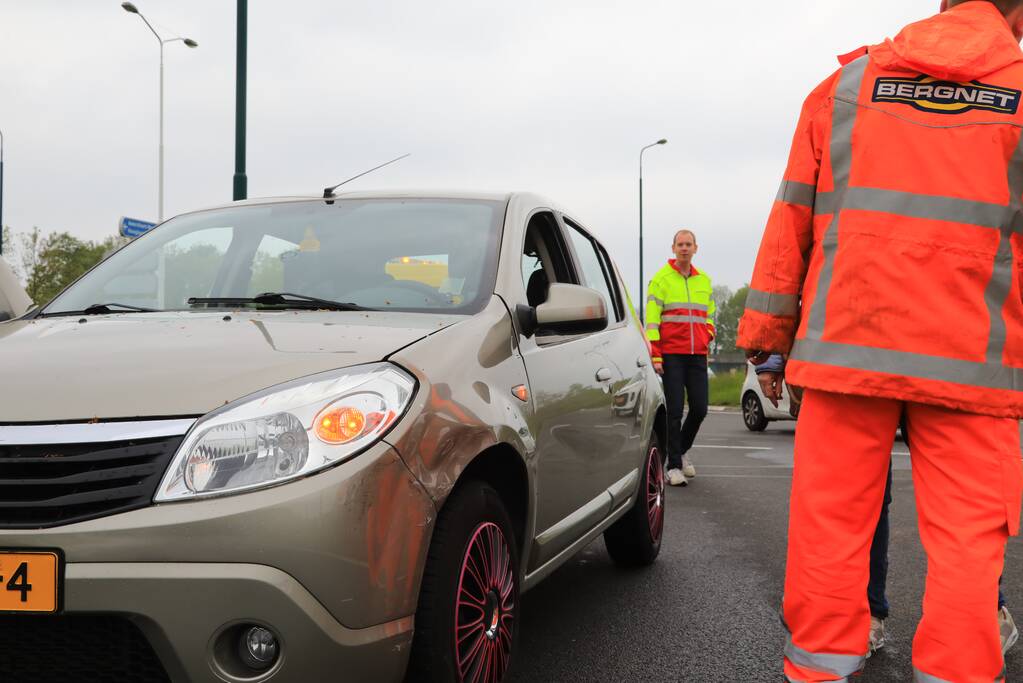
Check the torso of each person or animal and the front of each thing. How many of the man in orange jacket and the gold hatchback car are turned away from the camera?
1

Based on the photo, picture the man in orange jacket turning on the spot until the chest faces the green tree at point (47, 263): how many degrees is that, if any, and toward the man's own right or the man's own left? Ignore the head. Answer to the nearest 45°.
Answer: approximately 45° to the man's own left

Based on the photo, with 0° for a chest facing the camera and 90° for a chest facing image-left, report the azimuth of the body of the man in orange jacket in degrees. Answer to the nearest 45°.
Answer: approximately 180°

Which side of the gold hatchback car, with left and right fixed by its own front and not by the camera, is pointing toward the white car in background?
back

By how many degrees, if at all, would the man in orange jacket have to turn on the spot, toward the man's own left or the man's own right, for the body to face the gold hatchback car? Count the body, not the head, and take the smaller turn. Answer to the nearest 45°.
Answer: approximately 45° to the man's own left

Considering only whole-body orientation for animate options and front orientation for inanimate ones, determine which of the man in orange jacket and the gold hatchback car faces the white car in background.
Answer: the man in orange jacket

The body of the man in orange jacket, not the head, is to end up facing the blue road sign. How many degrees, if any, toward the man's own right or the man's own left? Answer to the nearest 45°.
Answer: approximately 45° to the man's own left

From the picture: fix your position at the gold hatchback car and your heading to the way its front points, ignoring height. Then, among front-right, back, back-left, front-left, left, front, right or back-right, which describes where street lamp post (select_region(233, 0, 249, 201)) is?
back-right

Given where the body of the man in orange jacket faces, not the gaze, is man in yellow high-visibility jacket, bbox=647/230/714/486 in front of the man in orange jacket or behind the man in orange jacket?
in front

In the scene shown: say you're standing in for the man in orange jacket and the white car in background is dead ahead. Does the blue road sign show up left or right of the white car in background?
left

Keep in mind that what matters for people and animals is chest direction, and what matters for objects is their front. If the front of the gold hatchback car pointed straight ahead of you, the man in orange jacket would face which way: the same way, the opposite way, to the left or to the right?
the opposite way

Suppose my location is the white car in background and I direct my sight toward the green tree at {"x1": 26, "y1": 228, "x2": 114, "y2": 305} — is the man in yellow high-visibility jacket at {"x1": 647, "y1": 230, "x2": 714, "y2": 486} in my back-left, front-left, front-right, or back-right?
back-left

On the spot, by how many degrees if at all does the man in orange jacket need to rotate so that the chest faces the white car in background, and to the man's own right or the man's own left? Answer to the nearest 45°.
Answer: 0° — they already face it

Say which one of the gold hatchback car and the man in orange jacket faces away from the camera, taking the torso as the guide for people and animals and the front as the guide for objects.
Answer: the man in orange jacket
